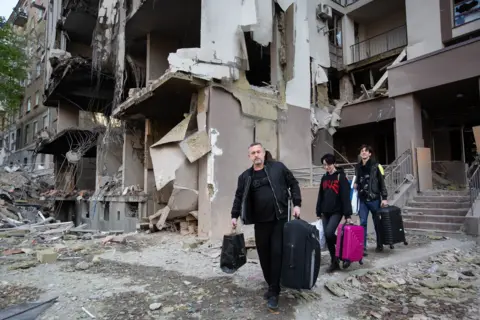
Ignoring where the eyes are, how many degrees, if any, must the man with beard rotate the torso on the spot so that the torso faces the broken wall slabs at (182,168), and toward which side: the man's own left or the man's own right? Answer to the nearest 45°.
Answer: approximately 135° to the man's own right

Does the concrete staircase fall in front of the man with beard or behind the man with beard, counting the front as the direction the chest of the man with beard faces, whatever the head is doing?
behind

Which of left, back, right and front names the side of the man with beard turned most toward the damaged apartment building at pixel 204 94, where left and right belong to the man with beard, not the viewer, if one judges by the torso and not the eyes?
back

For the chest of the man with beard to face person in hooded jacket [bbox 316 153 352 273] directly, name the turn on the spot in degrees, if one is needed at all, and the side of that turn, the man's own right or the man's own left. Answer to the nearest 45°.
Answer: approximately 135° to the man's own left

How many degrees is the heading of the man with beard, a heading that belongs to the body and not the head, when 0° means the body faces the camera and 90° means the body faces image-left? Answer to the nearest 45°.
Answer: approximately 0°

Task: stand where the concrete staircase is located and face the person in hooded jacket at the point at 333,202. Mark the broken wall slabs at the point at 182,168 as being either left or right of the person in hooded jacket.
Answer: right
